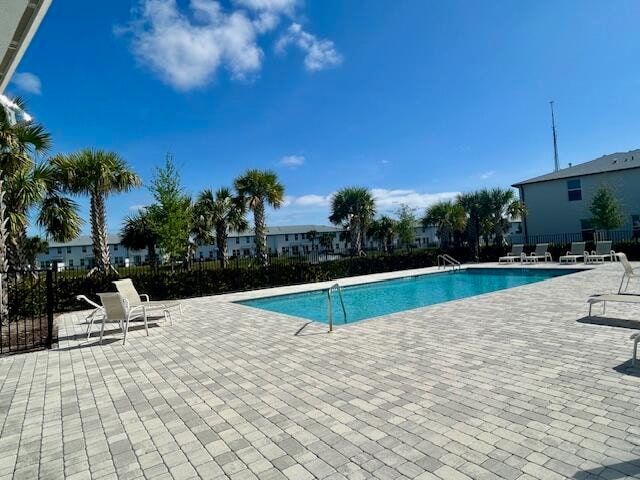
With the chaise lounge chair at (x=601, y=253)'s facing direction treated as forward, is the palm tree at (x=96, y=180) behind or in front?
in front

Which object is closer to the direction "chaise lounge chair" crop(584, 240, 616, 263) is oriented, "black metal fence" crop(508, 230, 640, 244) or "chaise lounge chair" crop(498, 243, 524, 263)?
the chaise lounge chair

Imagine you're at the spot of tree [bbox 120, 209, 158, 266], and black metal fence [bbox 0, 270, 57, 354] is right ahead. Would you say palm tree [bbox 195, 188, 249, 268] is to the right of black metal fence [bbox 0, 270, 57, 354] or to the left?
left

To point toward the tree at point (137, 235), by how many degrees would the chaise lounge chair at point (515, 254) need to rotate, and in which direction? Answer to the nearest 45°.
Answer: approximately 45° to its right

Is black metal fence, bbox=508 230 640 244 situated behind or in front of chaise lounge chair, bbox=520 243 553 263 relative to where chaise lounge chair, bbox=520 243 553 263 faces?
behind

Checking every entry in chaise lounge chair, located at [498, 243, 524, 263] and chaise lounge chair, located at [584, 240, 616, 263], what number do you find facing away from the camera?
0

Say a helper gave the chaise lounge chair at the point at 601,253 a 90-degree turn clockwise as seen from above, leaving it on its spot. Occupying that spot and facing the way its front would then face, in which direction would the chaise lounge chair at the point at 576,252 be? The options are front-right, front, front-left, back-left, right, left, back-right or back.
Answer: front
